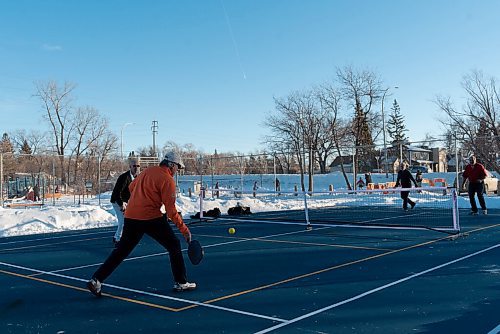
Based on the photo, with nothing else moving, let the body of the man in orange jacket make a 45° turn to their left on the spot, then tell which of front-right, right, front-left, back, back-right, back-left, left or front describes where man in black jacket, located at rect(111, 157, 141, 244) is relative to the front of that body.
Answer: front

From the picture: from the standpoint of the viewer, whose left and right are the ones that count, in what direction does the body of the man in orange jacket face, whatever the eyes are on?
facing away from the viewer and to the right of the viewer

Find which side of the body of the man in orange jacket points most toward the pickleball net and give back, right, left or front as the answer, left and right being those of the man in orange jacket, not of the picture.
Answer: front
